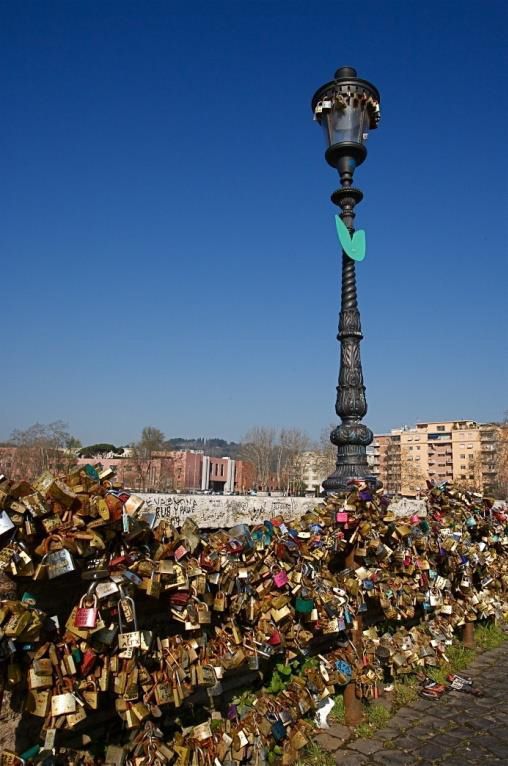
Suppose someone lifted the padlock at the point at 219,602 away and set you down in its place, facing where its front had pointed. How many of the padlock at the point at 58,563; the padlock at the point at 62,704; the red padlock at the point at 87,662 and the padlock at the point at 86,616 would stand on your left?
0

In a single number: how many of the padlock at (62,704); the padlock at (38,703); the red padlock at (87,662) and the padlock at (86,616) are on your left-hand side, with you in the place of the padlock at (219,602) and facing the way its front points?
0

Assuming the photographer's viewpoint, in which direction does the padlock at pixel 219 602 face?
facing the viewer

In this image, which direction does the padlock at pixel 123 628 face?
toward the camera

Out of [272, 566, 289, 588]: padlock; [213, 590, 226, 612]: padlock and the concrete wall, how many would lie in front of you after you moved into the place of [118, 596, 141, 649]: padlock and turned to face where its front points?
0

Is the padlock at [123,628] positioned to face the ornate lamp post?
no

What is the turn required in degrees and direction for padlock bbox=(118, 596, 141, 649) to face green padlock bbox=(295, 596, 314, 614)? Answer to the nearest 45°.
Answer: approximately 135° to its left

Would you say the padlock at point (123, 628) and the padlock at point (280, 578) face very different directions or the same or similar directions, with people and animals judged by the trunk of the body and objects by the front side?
same or similar directions

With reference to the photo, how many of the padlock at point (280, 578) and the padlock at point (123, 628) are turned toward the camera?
2

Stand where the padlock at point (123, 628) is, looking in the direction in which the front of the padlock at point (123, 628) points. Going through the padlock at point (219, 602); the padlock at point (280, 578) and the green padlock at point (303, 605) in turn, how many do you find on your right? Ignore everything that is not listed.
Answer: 0

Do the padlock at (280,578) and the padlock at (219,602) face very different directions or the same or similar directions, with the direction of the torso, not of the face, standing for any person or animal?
same or similar directions

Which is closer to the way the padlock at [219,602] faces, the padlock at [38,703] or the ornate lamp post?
the padlock
